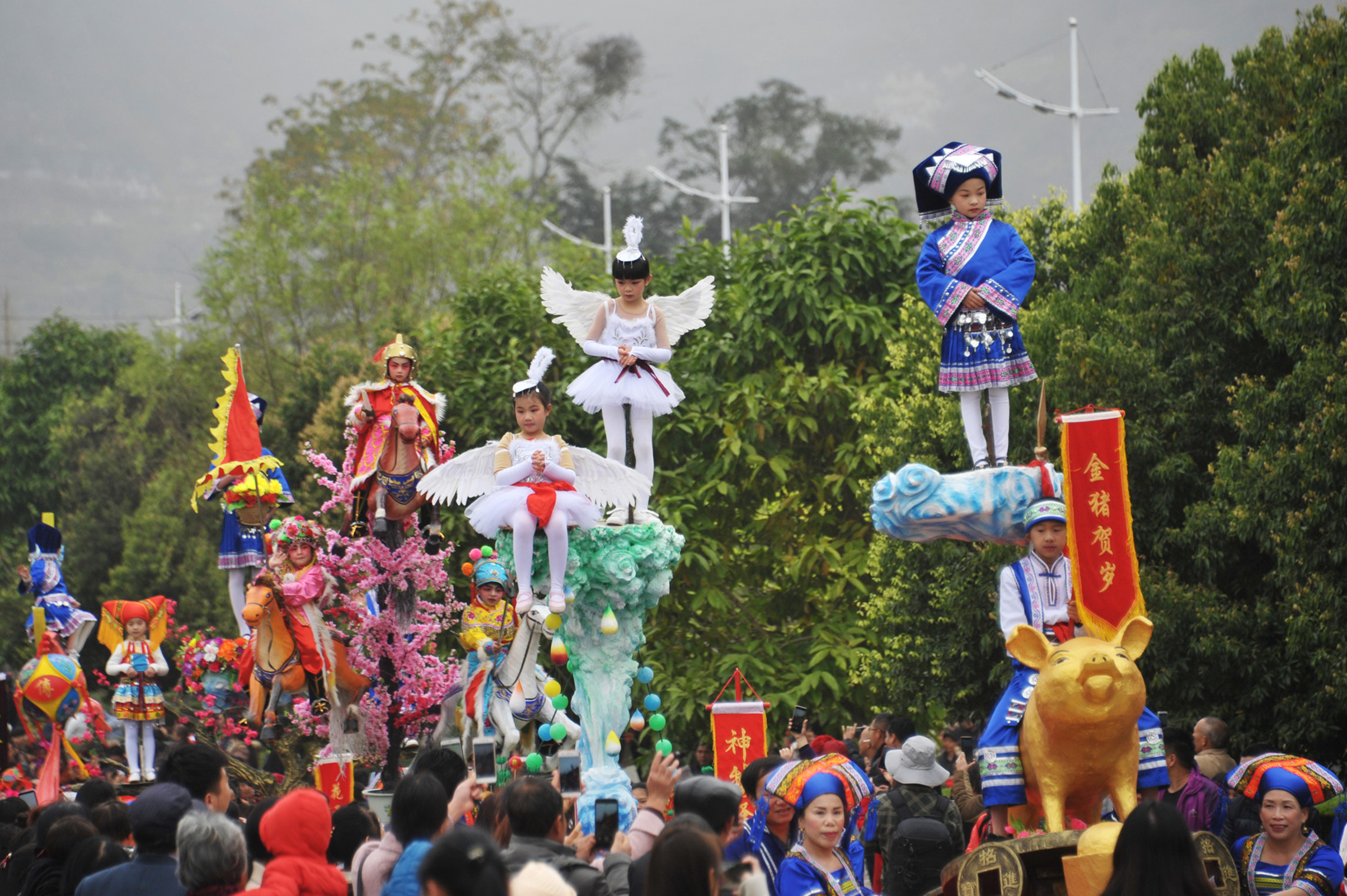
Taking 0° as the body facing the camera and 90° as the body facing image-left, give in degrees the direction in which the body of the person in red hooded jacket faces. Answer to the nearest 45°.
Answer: approximately 180°

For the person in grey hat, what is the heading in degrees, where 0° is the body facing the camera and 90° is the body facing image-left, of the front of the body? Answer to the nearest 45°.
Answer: approximately 180°

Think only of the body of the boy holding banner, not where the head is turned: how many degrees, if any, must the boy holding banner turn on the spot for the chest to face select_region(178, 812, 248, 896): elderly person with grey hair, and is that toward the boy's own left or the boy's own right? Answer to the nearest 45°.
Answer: approximately 45° to the boy's own right

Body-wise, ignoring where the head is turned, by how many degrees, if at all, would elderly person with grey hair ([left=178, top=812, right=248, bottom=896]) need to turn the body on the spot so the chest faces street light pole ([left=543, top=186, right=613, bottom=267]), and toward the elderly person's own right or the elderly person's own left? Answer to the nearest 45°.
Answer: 0° — they already face it

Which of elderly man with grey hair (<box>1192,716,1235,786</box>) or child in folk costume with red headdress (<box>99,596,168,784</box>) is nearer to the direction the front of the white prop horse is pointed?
the elderly man with grey hair

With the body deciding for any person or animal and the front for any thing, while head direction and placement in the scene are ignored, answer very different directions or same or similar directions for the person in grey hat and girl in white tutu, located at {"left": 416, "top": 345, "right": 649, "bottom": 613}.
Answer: very different directions

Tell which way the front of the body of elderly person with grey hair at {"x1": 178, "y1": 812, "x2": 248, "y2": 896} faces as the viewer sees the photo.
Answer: away from the camera

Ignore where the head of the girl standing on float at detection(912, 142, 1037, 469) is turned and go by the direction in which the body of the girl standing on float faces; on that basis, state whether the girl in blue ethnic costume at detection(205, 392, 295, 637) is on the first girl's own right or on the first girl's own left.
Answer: on the first girl's own right
